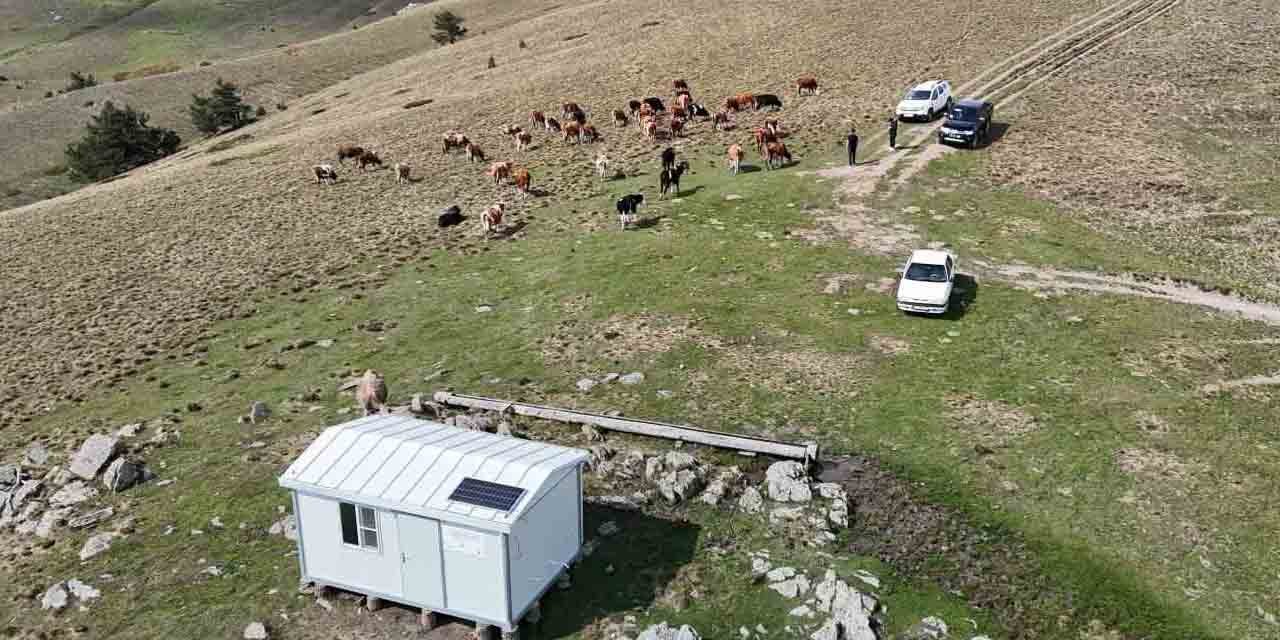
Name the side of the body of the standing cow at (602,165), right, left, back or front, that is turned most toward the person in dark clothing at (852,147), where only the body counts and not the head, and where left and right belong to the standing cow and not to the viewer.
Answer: left

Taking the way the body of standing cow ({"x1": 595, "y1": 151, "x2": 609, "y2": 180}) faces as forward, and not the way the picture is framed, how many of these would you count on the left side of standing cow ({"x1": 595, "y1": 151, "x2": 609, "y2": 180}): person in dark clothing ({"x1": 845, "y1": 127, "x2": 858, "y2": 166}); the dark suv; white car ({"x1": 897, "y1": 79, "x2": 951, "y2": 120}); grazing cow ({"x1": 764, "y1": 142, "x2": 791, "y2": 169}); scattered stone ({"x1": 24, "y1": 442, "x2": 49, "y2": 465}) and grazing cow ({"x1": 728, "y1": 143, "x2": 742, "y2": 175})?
5

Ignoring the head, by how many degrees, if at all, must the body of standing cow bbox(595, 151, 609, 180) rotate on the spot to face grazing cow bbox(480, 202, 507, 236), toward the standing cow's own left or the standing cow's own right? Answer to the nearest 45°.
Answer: approximately 45° to the standing cow's own right

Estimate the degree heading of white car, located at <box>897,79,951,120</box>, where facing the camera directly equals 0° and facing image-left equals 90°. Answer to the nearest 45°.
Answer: approximately 45°

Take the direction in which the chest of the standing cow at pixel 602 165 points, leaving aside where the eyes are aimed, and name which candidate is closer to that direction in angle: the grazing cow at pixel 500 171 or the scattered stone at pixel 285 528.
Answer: the scattered stone

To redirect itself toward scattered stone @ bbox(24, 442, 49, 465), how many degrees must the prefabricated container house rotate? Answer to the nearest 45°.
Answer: approximately 90° to its right

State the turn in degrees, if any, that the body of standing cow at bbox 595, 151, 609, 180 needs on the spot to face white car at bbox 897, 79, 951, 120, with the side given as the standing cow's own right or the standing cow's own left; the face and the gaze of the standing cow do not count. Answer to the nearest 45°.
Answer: approximately 90° to the standing cow's own left

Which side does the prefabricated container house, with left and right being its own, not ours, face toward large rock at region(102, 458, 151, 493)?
right

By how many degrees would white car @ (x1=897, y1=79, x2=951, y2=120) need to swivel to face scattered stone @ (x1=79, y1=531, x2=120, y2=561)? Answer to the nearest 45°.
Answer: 0° — it already faces it

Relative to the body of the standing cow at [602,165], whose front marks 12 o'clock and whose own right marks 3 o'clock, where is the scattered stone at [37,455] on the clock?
The scattered stone is roughly at 1 o'clock from the standing cow.

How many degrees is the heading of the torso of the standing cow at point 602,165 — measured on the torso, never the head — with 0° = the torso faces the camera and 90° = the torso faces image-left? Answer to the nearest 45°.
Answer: approximately 0°
